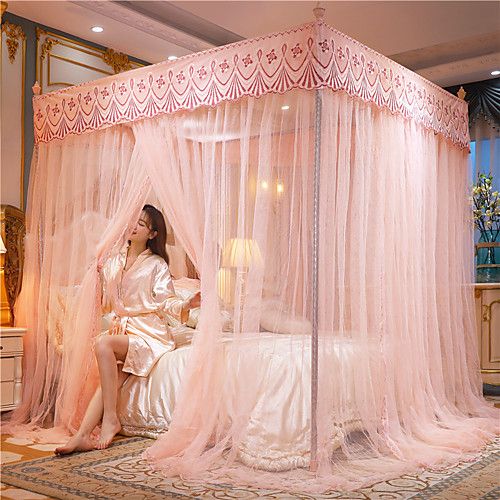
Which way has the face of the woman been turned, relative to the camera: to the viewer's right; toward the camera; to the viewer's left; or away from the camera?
to the viewer's left

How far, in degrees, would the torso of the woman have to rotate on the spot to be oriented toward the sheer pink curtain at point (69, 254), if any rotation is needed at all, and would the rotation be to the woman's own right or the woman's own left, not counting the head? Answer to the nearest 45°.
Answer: approximately 90° to the woman's own right

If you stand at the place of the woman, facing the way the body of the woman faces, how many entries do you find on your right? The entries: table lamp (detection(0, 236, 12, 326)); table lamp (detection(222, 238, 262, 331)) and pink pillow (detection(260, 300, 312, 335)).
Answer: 1

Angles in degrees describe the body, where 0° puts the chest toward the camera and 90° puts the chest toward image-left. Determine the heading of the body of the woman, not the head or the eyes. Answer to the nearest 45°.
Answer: approximately 45°

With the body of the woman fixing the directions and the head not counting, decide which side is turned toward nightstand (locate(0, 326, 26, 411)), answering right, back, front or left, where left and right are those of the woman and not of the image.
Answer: right

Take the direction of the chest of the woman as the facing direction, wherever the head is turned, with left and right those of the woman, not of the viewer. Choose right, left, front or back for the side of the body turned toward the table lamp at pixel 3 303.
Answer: right

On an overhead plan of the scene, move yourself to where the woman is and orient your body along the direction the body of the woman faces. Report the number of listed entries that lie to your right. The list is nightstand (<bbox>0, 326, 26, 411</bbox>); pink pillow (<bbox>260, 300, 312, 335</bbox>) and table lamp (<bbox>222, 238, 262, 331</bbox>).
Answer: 1
